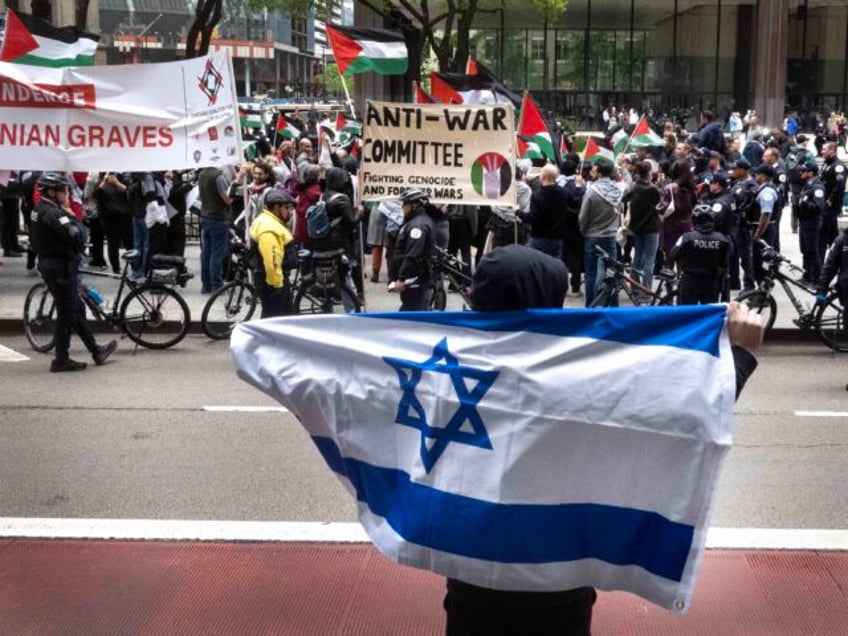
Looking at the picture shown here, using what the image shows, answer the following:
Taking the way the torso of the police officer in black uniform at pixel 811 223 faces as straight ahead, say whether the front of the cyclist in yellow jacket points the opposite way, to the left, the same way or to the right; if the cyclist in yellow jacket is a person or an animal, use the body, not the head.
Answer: the opposite way

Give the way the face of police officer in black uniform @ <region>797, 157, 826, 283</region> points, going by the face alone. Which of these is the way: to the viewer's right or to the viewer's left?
to the viewer's left

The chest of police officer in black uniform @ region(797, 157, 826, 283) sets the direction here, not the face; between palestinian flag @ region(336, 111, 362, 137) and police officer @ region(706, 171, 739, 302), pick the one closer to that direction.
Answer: the police officer

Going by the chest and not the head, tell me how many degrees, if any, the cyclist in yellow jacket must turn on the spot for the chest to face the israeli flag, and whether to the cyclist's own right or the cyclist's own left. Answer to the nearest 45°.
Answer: approximately 90° to the cyclist's own right

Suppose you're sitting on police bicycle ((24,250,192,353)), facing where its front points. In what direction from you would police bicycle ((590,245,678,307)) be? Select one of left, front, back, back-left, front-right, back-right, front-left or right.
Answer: back

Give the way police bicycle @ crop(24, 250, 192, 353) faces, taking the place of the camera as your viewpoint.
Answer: facing to the left of the viewer
